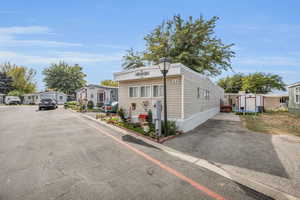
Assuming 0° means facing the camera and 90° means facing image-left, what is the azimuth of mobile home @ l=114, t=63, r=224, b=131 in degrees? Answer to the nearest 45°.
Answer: approximately 45°

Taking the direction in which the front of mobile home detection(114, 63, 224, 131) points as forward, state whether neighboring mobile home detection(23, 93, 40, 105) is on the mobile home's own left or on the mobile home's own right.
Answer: on the mobile home's own right

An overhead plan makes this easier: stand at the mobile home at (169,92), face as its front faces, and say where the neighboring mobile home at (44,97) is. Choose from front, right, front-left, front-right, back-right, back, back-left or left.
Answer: right

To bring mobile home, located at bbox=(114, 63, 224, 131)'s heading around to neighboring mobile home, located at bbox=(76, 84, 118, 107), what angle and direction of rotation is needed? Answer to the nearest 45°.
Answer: approximately 90° to its right

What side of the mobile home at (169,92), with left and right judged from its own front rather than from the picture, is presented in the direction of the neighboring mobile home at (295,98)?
left

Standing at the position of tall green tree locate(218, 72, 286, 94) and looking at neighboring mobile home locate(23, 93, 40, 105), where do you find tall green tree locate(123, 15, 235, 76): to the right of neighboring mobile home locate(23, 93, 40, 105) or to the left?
left

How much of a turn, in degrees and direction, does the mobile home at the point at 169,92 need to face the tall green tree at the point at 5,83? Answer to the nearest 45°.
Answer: approximately 90° to its right

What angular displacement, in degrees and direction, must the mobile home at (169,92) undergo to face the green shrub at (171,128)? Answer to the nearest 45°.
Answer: approximately 45° to its left

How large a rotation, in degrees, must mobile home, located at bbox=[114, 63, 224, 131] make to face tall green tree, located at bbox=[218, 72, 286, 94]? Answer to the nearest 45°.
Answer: approximately 180°

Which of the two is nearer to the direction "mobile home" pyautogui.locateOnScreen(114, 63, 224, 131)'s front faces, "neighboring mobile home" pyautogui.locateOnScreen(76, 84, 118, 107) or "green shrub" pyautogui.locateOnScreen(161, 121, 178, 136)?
the green shrub

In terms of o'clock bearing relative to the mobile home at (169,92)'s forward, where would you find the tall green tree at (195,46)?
The tall green tree is roughly at 5 o'clock from the mobile home.
